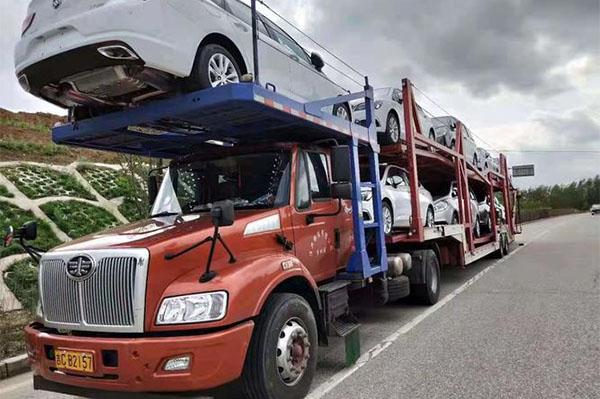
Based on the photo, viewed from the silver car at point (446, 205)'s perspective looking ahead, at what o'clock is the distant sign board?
The distant sign board is roughly at 5 o'clock from the silver car.

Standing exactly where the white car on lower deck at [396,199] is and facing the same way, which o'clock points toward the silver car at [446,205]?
The silver car is roughly at 5 o'clock from the white car on lower deck.

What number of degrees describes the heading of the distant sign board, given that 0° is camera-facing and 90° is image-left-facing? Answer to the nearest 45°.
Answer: approximately 0°

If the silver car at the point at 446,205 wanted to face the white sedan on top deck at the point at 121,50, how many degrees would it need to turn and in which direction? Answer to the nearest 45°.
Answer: approximately 45° to its left

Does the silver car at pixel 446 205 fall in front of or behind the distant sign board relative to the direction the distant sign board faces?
in front

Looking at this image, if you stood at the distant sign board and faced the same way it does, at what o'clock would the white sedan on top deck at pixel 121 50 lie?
The white sedan on top deck is roughly at 12 o'clock from the distant sign board.

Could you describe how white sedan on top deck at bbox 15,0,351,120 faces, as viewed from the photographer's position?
facing away from the viewer and to the right of the viewer

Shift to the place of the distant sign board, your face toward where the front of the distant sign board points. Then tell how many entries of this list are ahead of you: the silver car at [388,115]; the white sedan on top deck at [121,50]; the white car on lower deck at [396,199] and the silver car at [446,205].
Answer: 4

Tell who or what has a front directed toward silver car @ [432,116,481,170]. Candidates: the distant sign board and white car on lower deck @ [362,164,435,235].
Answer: the distant sign board

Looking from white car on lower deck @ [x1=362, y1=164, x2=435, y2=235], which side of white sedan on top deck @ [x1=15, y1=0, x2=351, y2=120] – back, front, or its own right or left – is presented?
front

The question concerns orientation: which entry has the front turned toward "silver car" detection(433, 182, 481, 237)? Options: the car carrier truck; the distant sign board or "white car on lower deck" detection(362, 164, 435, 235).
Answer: the distant sign board

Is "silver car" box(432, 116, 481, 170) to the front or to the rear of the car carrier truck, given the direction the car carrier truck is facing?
to the rear

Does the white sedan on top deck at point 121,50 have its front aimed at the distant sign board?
yes

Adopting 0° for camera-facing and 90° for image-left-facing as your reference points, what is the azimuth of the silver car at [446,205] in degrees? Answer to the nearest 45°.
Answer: approximately 45°

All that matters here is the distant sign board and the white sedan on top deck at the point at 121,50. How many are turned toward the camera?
1
